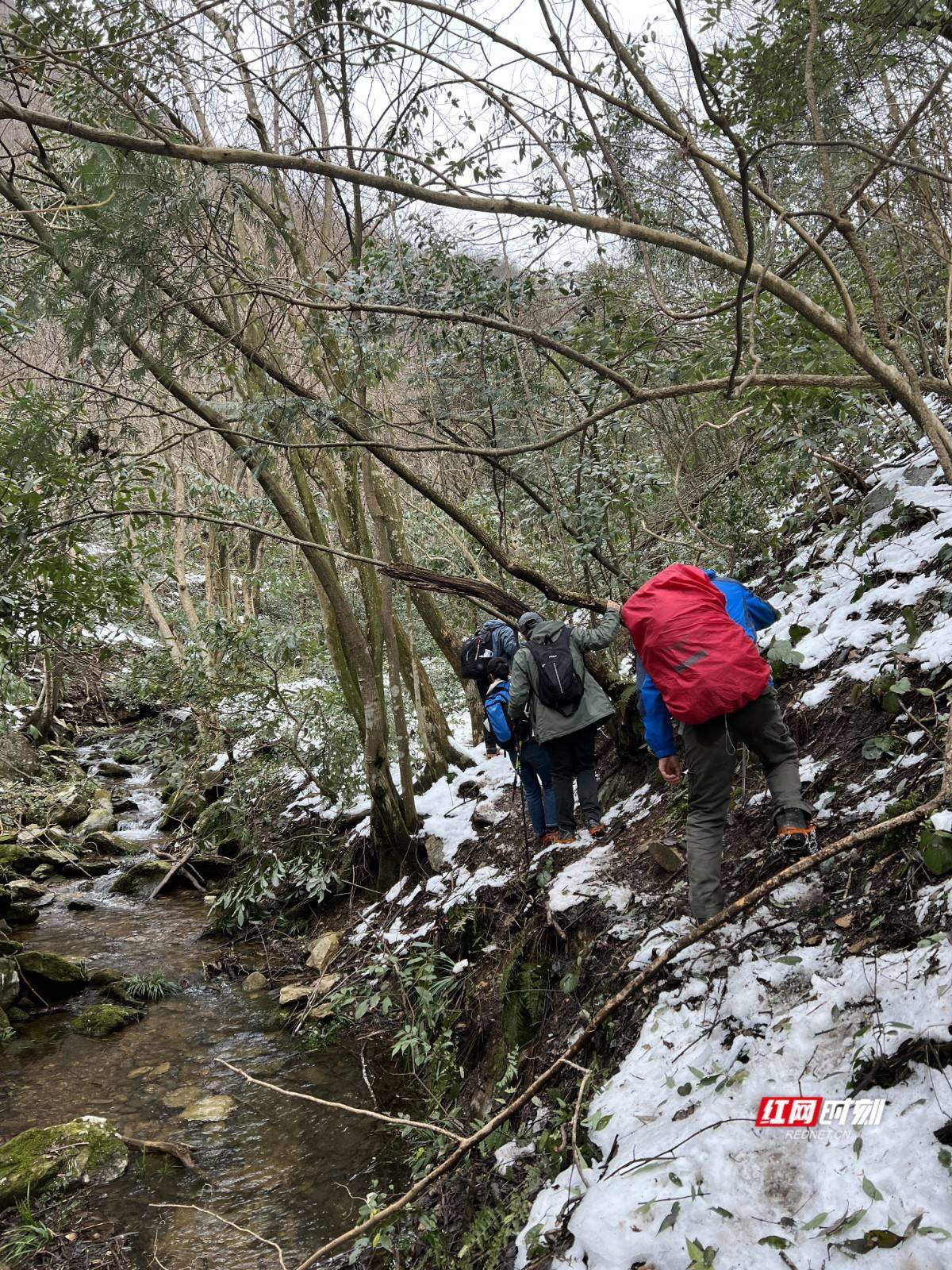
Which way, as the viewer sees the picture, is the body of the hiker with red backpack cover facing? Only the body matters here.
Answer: away from the camera

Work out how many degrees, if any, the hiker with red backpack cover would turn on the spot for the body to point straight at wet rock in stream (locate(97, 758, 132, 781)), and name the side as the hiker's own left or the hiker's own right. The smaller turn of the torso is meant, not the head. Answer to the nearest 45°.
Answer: approximately 45° to the hiker's own left

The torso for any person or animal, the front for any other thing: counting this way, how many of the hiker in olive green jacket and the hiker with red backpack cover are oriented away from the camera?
2

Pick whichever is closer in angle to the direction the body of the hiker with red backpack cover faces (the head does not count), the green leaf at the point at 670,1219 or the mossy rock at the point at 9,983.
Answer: the mossy rock

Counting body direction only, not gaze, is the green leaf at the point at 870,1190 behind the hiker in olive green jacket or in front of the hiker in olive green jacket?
behind

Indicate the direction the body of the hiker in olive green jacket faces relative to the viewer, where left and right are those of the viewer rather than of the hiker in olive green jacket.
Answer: facing away from the viewer
